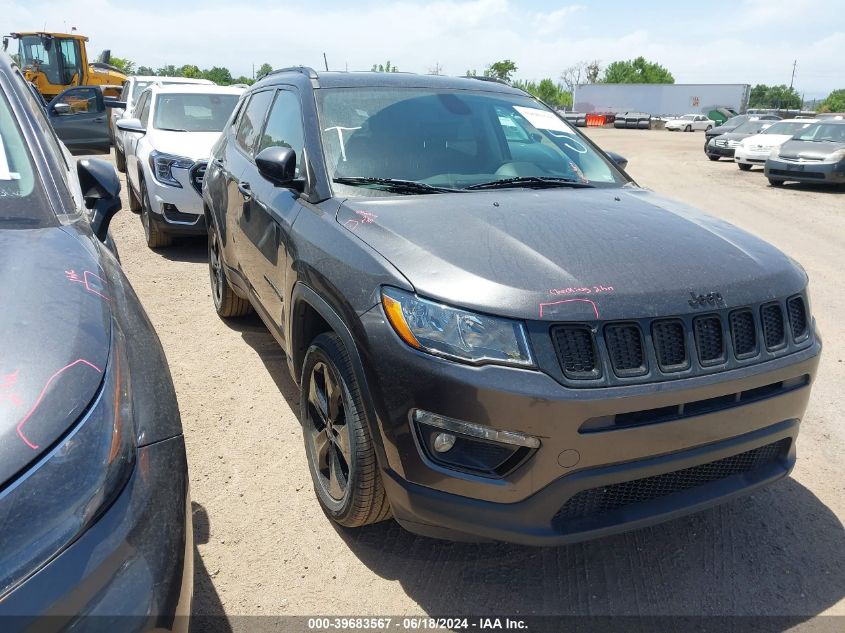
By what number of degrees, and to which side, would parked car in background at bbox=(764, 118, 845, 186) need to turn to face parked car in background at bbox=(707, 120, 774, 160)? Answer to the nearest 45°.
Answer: approximately 135° to its right

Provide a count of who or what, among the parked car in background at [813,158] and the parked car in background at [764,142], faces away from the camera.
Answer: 0

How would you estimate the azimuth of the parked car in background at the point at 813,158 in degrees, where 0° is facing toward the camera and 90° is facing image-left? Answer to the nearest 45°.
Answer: approximately 45°

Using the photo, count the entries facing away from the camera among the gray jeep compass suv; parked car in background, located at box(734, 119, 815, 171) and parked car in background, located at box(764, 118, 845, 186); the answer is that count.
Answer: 0

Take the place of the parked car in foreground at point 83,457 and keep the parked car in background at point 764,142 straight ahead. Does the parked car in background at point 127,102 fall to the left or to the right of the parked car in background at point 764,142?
left

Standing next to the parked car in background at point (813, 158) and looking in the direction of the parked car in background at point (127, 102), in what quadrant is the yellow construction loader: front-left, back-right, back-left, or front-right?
front-right

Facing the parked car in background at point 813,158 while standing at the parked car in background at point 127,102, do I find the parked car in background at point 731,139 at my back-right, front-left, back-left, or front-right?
front-left

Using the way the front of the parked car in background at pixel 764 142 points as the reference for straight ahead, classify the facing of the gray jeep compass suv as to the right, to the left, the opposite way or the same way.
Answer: to the left

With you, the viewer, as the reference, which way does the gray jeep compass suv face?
facing the viewer and to the right of the viewer

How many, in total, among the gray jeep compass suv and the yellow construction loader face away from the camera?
0

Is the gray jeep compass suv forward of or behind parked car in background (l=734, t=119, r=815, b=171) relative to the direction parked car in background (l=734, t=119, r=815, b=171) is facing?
forward

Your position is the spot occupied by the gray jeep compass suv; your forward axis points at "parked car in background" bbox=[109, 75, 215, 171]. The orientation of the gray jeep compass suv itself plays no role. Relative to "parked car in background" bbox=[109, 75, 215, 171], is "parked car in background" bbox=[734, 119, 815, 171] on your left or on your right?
right

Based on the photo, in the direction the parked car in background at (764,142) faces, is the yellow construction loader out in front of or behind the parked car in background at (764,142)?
in front

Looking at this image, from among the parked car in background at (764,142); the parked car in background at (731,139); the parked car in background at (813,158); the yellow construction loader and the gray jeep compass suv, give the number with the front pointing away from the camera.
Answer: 0

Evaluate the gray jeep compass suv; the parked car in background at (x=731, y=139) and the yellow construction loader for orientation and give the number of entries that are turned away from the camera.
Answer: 0
